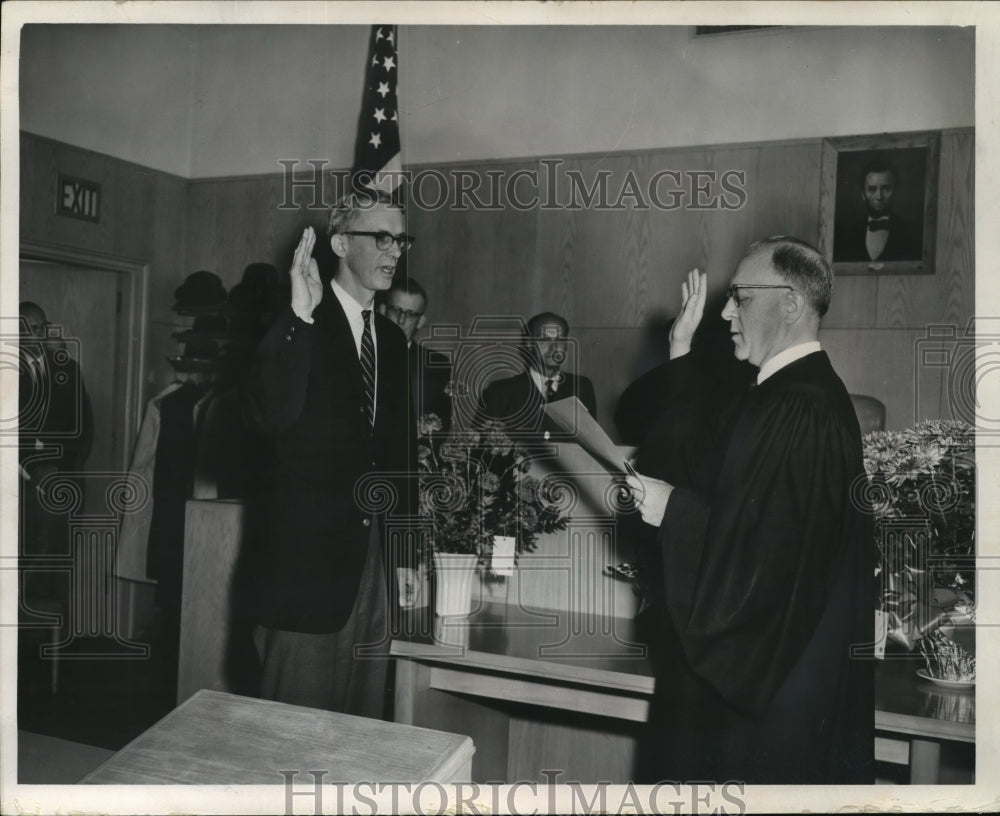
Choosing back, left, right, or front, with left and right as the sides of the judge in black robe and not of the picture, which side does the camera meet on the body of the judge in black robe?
left

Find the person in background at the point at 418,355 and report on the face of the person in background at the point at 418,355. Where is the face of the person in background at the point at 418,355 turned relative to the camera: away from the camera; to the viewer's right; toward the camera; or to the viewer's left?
toward the camera

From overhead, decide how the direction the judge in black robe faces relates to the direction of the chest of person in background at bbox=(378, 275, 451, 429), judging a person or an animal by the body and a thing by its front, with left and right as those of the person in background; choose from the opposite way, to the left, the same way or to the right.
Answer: to the right

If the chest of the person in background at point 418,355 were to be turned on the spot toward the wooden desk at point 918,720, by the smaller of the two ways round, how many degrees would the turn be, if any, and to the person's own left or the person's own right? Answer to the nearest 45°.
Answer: approximately 90° to the person's own left

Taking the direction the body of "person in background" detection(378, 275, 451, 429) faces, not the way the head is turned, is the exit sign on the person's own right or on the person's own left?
on the person's own right

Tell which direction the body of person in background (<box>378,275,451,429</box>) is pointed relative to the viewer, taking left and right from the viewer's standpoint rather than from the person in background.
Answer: facing the viewer

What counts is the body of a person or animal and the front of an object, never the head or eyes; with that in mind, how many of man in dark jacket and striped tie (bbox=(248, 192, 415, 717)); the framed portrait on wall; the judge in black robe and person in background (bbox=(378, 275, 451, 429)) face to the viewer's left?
1

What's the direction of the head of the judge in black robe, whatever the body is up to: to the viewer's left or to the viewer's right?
to the viewer's left

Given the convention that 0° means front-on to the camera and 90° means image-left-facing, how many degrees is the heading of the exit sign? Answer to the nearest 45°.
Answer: approximately 315°
